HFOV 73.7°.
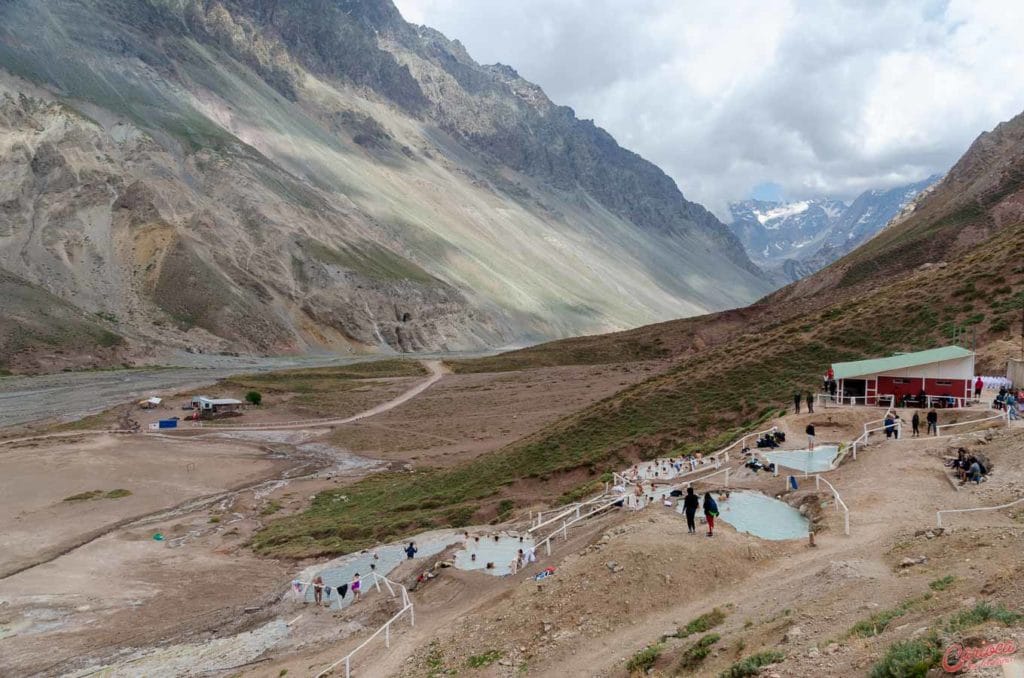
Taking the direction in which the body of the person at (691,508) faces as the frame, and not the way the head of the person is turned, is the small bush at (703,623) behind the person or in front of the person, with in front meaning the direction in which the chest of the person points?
behind

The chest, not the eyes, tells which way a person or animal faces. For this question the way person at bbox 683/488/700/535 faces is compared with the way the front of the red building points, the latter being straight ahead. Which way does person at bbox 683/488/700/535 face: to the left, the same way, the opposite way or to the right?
the opposite way

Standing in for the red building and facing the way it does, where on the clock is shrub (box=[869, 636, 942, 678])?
The shrub is roughly at 12 o'clock from the red building.

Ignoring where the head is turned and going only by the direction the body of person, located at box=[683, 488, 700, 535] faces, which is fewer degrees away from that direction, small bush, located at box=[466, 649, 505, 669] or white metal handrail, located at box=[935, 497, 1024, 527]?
the white metal handrail

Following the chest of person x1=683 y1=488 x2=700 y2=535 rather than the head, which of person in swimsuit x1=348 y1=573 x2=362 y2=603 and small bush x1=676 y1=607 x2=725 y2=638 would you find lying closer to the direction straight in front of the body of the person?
the person in swimsuit

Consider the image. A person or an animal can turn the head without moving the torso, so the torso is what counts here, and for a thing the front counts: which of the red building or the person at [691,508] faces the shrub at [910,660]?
the red building

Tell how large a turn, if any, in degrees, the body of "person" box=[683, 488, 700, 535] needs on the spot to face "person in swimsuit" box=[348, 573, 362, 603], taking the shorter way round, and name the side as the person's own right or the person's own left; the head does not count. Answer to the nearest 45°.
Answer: approximately 90° to the person's own left

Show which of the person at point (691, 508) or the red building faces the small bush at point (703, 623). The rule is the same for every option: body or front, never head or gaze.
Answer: the red building

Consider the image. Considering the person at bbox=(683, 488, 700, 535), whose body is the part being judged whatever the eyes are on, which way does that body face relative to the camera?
away from the camera

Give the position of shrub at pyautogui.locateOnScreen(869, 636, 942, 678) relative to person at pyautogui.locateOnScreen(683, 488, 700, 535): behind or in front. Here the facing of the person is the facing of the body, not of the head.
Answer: behind

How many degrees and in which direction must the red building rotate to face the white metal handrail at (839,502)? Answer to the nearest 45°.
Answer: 0° — it already faces it

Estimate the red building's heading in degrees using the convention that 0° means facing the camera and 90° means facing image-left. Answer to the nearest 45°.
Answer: approximately 0°

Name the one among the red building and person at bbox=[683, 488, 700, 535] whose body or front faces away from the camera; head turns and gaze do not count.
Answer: the person

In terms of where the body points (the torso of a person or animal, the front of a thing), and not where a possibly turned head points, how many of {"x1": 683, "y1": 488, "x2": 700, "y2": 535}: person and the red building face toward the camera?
1
